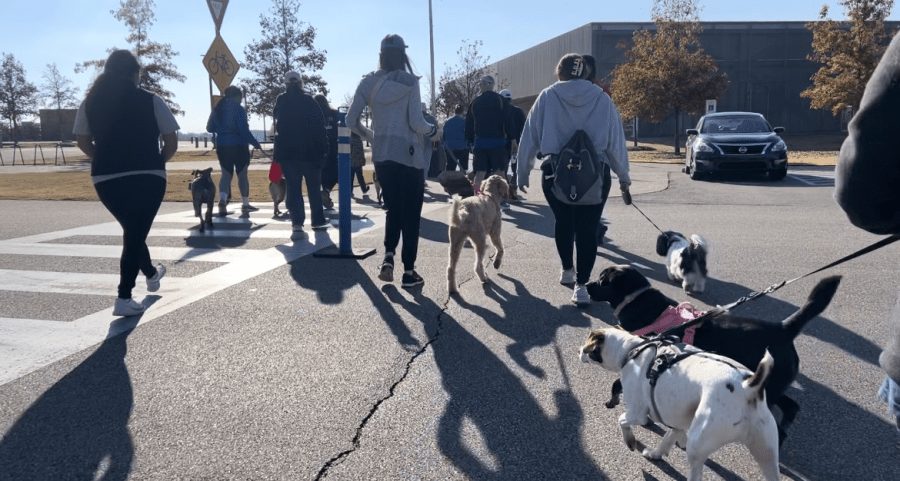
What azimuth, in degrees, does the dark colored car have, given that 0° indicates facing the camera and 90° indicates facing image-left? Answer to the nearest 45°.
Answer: approximately 0°

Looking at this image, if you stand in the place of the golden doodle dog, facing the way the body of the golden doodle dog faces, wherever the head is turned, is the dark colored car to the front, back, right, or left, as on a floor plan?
front

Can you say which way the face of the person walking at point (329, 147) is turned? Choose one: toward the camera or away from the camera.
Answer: away from the camera

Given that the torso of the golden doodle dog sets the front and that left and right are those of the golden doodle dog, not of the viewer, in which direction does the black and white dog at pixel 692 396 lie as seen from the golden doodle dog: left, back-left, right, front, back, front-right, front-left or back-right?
back-right

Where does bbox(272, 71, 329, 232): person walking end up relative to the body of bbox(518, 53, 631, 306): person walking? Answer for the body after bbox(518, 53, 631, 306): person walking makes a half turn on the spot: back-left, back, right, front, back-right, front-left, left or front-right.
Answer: back-right

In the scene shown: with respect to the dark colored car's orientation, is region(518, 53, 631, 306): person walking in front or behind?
in front

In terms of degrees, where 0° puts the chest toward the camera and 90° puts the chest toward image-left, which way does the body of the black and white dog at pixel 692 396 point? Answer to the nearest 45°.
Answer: approximately 135°

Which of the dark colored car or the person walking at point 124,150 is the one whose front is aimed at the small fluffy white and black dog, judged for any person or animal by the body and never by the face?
the dark colored car

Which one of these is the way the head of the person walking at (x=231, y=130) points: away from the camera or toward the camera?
away from the camera

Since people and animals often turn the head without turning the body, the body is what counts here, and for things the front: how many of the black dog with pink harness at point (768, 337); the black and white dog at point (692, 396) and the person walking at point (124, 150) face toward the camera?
0

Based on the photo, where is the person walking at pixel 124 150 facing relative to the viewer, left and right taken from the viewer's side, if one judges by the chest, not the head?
facing away from the viewer

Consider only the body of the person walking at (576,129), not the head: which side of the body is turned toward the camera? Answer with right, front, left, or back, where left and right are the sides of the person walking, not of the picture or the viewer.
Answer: back

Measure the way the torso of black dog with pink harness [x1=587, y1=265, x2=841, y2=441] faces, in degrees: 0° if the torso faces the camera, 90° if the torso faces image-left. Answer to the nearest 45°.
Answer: approximately 90°

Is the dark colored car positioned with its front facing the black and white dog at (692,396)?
yes

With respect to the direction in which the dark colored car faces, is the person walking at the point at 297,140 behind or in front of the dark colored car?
in front
